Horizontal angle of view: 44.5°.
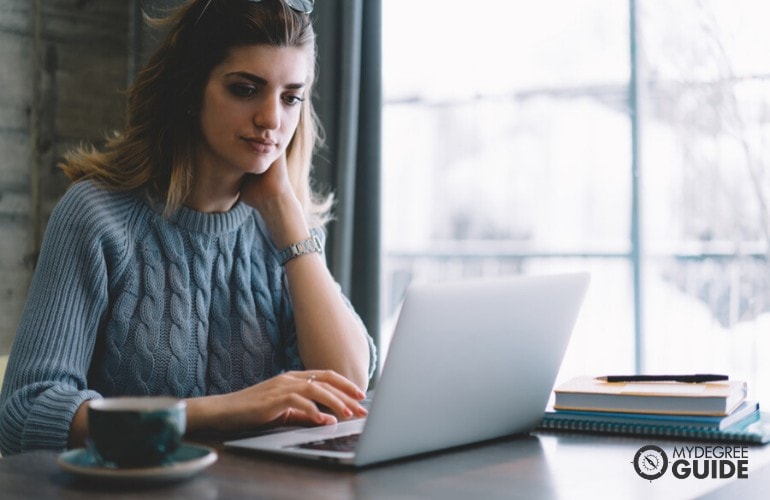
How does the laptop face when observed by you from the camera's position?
facing away from the viewer and to the left of the viewer

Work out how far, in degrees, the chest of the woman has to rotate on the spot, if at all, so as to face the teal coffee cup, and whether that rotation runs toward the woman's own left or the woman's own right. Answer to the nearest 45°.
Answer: approximately 45° to the woman's own right

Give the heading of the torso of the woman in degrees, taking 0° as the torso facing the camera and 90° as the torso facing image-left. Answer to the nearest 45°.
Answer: approximately 315°

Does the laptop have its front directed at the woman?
yes

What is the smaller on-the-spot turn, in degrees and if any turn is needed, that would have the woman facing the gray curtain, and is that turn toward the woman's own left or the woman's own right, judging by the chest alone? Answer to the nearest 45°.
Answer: approximately 90° to the woman's own left

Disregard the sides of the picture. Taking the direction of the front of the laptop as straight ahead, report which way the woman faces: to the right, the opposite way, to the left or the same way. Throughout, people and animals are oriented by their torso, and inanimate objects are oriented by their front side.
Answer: the opposite way

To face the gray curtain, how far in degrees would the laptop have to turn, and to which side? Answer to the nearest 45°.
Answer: approximately 45° to its right
